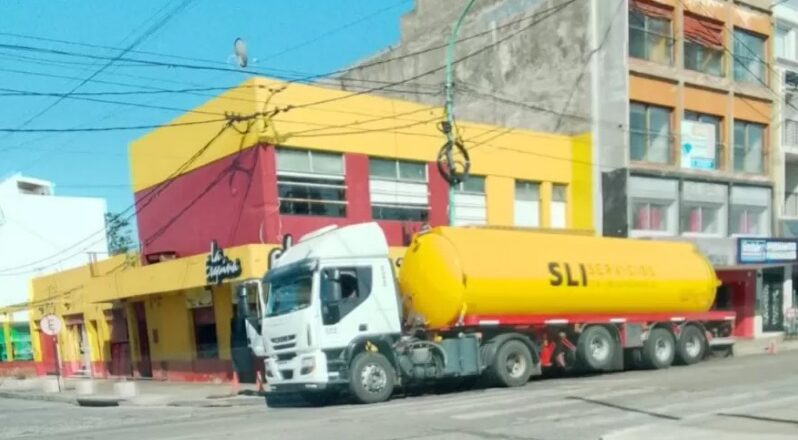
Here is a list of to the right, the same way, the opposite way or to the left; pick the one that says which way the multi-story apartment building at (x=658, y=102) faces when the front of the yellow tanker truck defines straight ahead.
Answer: to the left

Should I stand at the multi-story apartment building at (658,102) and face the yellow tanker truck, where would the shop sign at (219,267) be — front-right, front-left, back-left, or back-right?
front-right

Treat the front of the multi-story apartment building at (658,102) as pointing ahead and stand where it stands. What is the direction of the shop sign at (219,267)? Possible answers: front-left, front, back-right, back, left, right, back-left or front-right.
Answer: right

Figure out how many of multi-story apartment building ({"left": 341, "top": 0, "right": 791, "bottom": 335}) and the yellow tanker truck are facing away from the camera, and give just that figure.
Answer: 0

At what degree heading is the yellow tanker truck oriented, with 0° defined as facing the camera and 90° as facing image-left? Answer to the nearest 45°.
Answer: approximately 45°

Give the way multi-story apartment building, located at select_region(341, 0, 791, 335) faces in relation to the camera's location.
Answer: facing the viewer and to the right of the viewer

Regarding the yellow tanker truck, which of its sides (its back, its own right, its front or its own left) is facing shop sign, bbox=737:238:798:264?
back

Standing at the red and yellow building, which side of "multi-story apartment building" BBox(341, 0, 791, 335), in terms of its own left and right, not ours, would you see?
right
